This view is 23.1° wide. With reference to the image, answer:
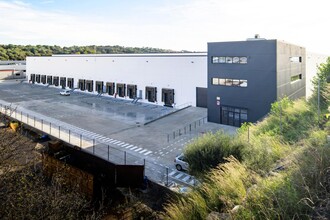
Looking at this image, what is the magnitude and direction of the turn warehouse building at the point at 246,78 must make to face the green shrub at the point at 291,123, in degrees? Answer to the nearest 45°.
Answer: approximately 45° to its left

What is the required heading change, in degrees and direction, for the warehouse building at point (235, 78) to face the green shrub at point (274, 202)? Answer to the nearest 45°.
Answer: approximately 45° to its left

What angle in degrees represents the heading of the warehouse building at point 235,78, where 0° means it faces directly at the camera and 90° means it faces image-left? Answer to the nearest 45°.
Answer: approximately 45°

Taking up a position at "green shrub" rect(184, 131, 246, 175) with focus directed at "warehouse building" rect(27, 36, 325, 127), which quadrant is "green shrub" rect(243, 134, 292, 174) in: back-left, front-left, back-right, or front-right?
back-right
